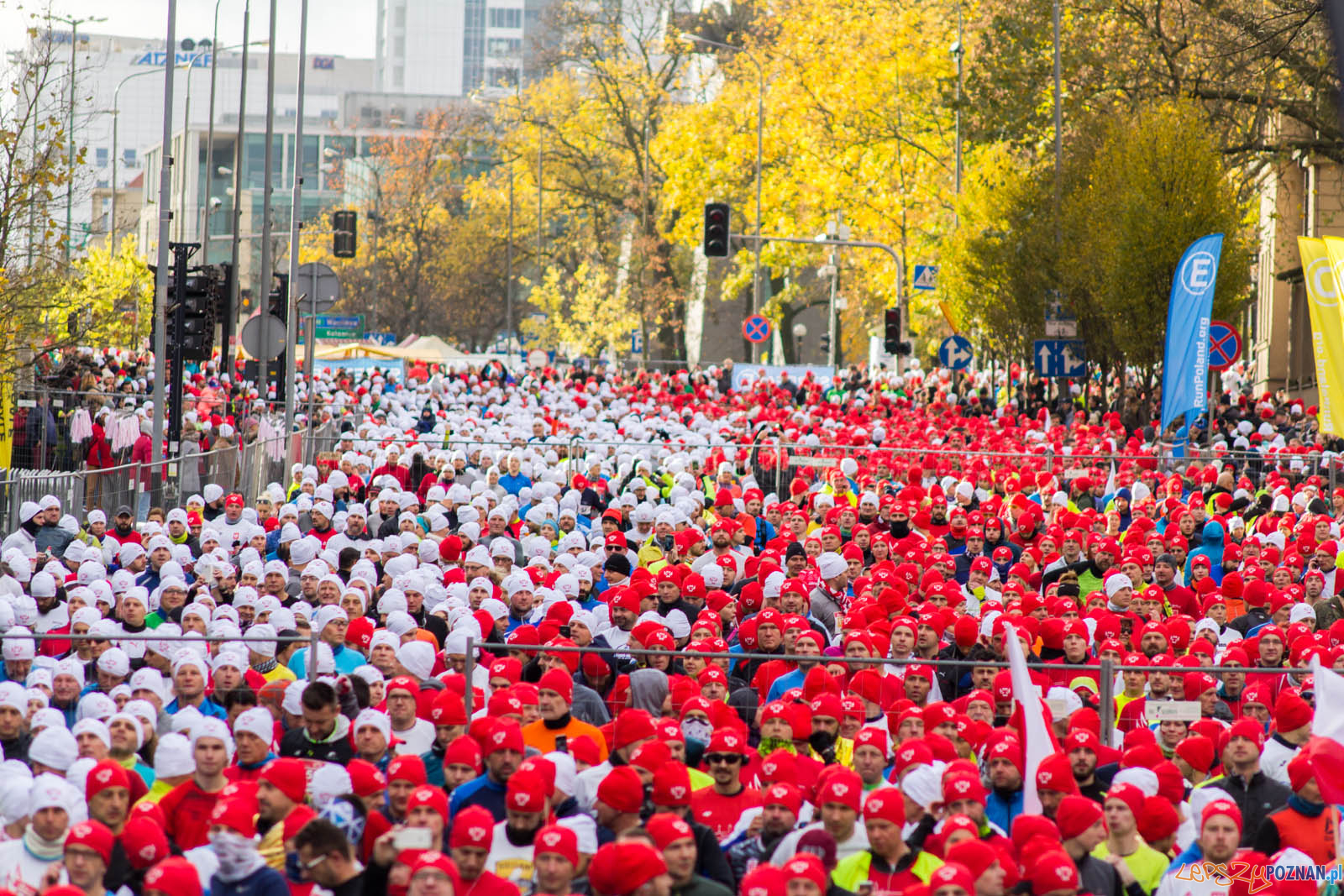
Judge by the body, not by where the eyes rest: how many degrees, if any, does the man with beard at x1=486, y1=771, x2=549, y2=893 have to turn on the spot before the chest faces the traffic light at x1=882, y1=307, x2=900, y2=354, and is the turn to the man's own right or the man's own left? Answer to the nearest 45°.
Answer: approximately 180°

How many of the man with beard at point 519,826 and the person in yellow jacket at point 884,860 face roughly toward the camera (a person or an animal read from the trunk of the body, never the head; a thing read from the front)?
2

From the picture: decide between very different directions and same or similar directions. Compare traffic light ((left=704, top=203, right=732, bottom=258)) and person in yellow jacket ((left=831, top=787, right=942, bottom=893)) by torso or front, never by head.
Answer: same or similar directions

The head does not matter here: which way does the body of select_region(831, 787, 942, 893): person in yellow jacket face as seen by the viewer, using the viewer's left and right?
facing the viewer

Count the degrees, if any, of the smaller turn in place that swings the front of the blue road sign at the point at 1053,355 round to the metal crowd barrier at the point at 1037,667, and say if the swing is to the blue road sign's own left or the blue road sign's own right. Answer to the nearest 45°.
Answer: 0° — it already faces it

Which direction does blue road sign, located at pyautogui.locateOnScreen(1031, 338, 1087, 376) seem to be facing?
toward the camera

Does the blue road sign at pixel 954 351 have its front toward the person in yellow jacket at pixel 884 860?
yes

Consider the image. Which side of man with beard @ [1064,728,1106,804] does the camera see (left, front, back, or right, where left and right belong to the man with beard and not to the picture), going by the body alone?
front

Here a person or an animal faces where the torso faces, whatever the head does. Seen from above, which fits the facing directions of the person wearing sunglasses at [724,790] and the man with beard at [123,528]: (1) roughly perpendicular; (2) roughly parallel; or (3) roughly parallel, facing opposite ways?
roughly parallel

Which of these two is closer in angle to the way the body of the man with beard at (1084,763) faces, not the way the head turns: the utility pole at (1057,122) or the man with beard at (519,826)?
the man with beard

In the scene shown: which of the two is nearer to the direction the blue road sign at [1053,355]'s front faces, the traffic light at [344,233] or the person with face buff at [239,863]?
the person with face buff

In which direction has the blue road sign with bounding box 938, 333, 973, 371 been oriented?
toward the camera
